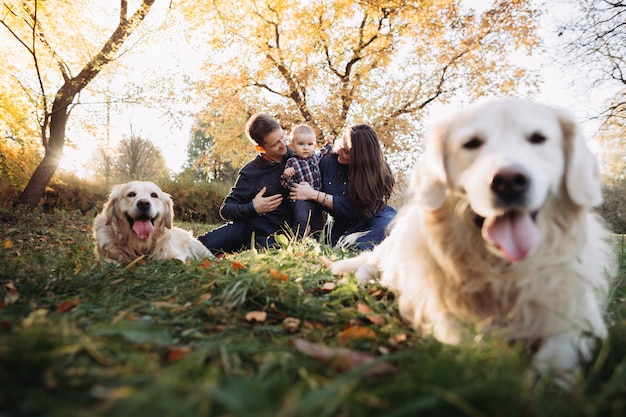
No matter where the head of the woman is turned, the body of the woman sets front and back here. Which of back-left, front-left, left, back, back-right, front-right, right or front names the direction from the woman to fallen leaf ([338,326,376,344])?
front-left

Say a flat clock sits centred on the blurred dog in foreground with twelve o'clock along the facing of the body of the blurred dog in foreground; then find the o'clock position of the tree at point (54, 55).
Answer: The tree is roughly at 4 o'clock from the blurred dog in foreground.

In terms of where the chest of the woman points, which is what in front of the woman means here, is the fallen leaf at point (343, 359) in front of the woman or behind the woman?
in front

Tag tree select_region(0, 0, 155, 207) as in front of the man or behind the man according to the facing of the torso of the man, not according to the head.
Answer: behind

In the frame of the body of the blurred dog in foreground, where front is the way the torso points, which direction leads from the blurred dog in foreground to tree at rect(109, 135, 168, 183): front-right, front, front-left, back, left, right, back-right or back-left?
back-right

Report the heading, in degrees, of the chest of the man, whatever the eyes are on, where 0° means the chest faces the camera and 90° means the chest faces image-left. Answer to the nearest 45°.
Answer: approximately 315°

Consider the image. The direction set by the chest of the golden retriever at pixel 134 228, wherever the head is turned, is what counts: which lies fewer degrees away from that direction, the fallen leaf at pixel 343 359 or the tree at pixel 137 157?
the fallen leaf

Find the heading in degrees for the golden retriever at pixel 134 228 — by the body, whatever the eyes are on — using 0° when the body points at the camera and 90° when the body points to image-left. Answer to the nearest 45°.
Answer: approximately 45°

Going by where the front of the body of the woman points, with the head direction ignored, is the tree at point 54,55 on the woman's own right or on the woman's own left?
on the woman's own right

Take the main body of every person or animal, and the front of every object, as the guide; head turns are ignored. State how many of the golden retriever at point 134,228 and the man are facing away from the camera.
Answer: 0

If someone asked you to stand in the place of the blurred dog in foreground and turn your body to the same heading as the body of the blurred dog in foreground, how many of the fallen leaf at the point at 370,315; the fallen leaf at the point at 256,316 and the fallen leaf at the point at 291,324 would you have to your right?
3

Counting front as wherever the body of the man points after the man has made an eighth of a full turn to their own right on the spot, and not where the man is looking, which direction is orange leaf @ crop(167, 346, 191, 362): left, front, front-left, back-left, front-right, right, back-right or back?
front
